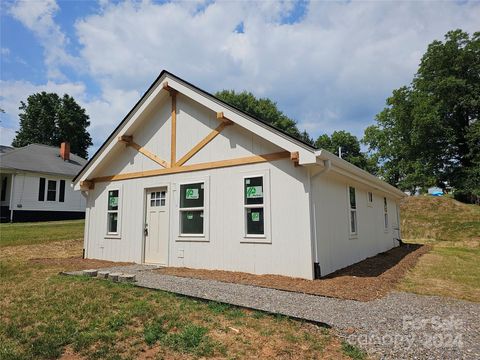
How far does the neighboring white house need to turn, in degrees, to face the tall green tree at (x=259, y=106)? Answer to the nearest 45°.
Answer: approximately 180°

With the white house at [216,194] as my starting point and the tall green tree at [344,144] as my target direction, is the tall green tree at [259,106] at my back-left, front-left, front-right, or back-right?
front-left

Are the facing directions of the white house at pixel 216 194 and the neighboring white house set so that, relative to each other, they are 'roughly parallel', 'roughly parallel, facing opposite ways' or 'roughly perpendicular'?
roughly parallel

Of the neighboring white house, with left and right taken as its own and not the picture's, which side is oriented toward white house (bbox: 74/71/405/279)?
left

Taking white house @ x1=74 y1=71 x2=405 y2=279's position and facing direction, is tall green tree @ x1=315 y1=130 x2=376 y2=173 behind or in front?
behind

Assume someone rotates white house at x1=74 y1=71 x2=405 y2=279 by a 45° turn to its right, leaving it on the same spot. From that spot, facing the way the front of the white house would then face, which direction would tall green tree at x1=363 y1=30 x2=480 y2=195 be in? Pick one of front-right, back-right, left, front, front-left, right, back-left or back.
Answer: back-right

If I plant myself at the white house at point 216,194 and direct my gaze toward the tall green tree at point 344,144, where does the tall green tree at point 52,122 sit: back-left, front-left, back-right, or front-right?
front-left

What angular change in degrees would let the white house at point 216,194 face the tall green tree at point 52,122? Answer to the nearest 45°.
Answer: approximately 90° to its right

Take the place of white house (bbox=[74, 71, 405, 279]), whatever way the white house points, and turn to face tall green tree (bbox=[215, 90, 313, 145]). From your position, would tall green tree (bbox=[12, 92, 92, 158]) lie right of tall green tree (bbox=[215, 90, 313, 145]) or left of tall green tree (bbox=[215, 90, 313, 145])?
left

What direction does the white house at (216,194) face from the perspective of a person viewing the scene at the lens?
facing the viewer and to the left of the viewer

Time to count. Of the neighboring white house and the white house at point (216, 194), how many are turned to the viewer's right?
0
